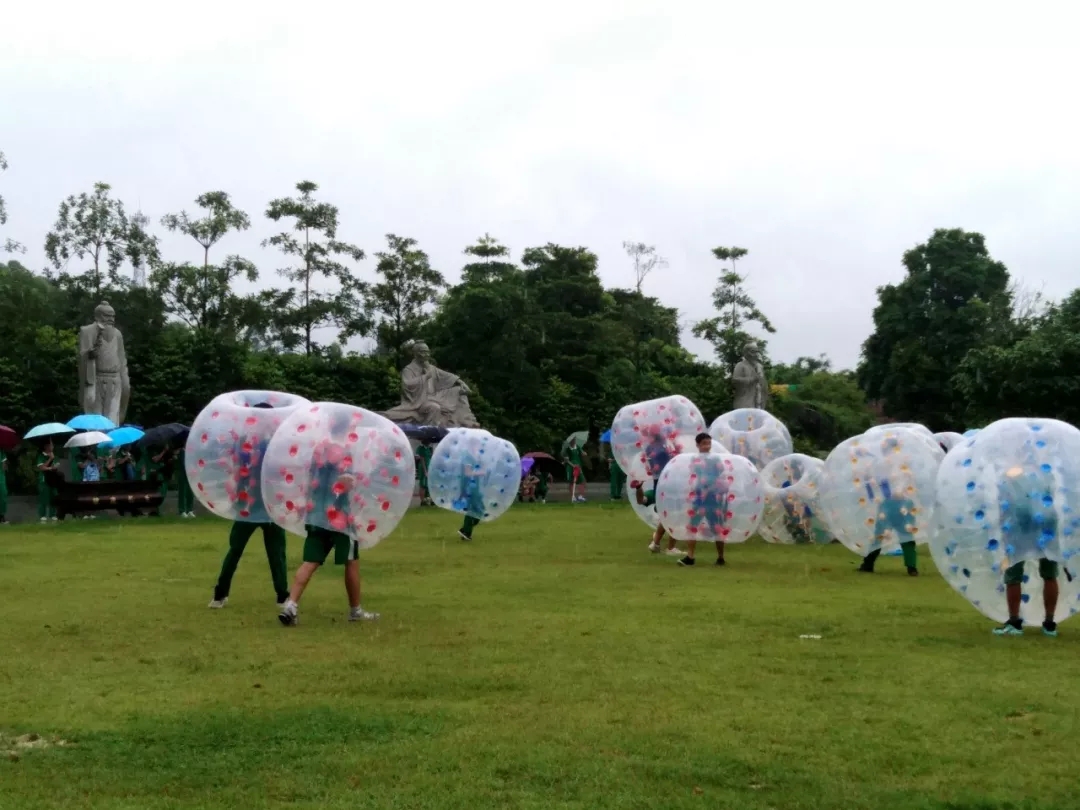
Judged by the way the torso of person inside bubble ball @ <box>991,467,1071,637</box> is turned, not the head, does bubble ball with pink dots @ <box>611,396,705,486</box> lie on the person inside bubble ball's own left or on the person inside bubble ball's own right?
on the person inside bubble ball's own right

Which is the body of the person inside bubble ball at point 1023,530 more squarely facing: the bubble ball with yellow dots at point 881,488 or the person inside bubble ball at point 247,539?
the person inside bubble ball

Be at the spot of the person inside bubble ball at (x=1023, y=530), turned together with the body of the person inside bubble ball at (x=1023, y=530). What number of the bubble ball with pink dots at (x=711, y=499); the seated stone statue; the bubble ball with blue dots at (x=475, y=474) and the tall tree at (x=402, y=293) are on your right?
4

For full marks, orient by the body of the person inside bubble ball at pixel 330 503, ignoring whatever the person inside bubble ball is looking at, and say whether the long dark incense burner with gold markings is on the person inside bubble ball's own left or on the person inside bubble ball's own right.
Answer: on the person inside bubble ball's own left

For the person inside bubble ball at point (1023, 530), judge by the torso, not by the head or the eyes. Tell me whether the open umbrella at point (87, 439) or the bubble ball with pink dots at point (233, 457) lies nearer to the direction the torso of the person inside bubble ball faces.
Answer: the bubble ball with pink dots

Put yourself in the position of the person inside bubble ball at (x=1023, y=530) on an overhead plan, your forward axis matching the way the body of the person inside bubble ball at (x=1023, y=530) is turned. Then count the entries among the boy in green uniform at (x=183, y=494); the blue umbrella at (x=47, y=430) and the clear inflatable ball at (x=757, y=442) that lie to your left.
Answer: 0

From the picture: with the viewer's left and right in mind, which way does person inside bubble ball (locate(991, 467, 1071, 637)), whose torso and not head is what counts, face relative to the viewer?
facing the viewer and to the left of the viewer

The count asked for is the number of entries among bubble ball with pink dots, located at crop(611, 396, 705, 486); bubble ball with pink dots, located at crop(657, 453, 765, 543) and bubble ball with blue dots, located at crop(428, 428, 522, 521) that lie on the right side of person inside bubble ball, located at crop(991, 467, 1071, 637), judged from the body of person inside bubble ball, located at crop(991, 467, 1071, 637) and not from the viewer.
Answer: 3

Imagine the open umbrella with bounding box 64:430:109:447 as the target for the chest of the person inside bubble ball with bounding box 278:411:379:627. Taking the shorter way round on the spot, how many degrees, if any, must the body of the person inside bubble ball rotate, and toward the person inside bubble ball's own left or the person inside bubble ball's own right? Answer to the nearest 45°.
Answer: approximately 90° to the person inside bubble ball's own left

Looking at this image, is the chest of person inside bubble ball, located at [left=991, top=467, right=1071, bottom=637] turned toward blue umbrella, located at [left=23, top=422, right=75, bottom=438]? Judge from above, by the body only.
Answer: no

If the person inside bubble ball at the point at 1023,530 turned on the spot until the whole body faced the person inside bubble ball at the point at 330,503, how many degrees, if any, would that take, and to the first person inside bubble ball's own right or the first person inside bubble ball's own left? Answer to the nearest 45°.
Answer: approximately 45° to the first person inside bubble ball's own right
